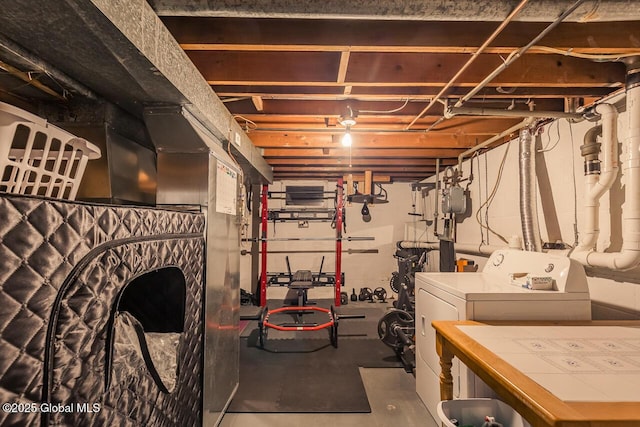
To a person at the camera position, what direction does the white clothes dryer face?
facing the viewer and to the left of the viewer

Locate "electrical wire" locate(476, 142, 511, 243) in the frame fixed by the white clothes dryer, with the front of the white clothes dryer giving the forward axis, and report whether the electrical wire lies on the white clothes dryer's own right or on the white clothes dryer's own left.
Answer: on the white clothes dryer's own right

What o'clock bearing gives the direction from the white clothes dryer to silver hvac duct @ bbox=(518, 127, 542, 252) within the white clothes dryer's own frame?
The silver hvac duct is roughly at 5 o'clock from the white clothes dryer.

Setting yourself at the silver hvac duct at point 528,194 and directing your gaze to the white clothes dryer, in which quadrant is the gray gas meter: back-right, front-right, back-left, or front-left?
back-right

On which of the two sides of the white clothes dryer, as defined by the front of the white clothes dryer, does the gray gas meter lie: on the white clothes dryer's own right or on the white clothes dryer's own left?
on the white clothes dryer's own right

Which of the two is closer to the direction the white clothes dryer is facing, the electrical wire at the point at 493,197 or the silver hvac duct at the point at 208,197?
the silver hvac duct
